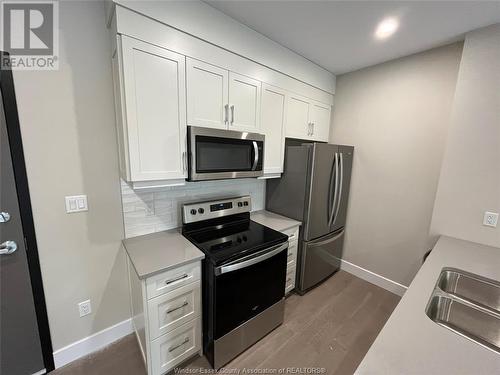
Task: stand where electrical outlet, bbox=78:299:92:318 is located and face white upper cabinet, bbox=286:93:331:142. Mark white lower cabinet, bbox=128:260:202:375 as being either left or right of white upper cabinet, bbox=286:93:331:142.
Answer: right

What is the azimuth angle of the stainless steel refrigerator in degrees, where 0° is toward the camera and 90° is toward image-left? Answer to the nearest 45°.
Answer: approximately 315°

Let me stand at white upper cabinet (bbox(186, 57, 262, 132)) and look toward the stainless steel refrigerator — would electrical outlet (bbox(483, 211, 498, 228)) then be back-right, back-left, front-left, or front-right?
front-right

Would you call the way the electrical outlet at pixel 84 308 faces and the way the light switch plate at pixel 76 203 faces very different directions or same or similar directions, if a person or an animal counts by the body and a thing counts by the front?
same or similar directions

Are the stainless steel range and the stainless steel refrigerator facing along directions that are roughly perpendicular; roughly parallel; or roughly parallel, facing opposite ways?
roughly parallel

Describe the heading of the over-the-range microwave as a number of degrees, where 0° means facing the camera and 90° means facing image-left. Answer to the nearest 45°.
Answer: approximately 315°

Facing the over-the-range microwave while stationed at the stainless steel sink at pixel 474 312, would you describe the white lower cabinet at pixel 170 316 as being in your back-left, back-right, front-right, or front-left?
front-left

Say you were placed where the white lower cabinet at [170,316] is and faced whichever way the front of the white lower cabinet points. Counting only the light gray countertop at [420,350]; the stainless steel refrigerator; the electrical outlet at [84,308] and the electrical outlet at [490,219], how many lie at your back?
1

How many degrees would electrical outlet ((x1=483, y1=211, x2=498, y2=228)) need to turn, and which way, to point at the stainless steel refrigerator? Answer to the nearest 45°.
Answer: approximately 45° to its right

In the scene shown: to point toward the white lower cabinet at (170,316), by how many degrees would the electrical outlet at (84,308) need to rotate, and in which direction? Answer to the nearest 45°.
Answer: approximately 45° to its left

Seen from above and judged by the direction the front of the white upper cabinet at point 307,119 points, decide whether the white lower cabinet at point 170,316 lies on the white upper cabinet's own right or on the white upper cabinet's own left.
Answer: on the white upper cabinet's own right
